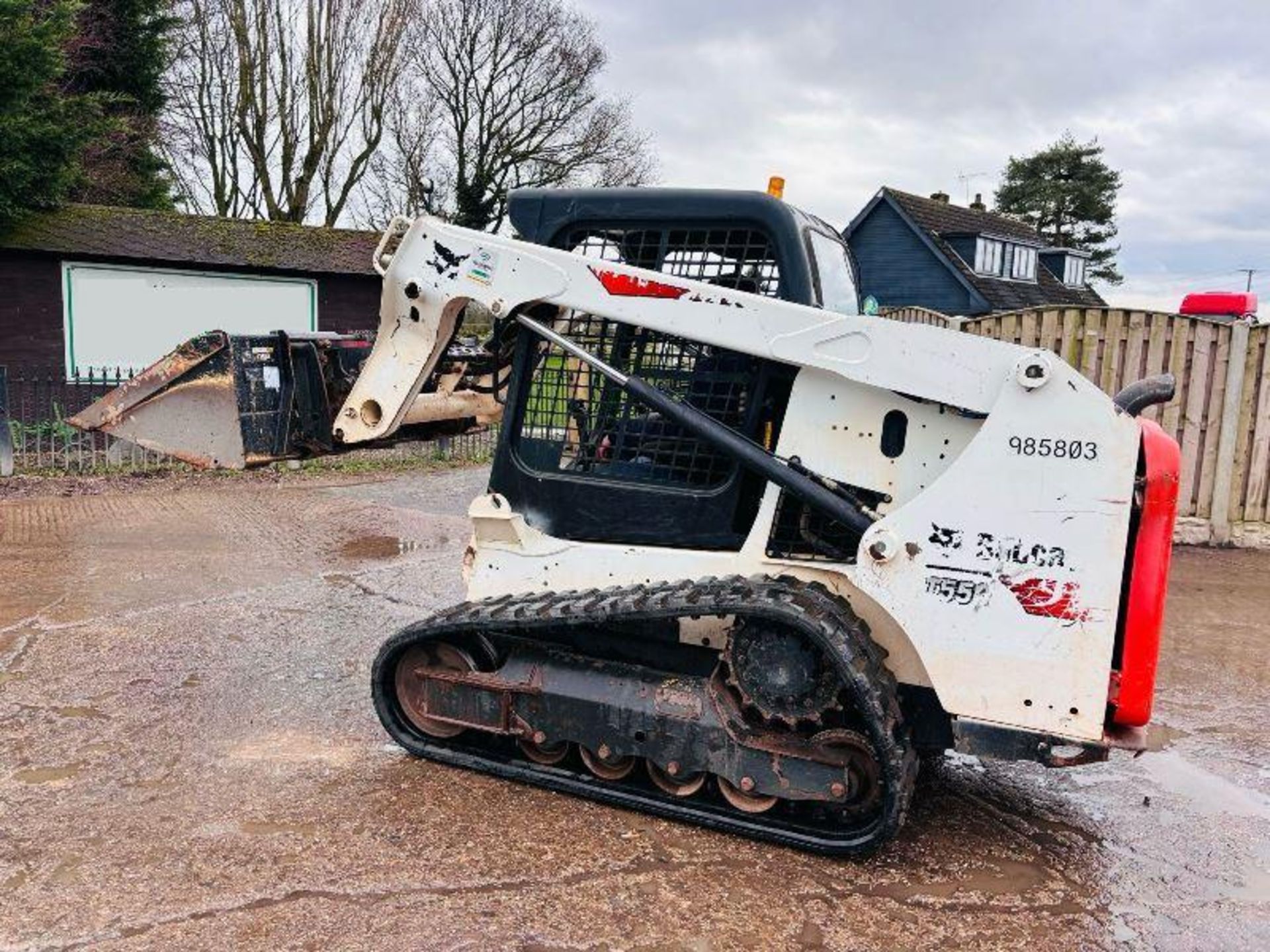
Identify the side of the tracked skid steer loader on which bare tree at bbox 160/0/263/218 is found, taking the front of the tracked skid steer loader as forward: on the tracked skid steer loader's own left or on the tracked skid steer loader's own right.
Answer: on the tracked skid steer loader's own right

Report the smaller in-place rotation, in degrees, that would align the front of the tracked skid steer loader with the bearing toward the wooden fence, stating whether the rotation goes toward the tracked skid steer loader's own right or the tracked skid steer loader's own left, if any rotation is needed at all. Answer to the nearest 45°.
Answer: approximately 135° to the tracked skid steer loader's own right

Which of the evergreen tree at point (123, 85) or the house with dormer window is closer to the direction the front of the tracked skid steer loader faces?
the evergreen tree

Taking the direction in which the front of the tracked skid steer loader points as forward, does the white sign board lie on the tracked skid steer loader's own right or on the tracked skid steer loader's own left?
on the tracked skid steer loader's own right

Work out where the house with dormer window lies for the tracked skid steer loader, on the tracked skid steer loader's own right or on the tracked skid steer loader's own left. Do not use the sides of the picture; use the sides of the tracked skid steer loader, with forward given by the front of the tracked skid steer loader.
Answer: on the tracked skid steer loader's own right

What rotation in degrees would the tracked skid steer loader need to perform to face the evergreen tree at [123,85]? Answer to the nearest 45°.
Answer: approximately 45° to its right

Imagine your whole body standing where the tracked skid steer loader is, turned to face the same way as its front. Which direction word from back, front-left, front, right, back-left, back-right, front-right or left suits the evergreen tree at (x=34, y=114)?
front-right

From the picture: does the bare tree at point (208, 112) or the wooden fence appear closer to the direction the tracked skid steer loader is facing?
the bare tree

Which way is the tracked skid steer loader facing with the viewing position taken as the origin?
facing to the left of the viewer

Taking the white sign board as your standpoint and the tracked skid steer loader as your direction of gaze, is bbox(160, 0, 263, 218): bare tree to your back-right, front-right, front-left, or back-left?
back-left

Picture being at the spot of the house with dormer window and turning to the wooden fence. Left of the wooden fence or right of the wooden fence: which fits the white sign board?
right

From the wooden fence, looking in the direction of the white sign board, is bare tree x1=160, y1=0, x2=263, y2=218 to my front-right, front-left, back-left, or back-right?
front-right

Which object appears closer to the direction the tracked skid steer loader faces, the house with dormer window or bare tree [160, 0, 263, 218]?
the bare tree

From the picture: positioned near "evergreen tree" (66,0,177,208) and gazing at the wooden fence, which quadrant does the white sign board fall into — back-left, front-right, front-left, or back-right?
front-right
